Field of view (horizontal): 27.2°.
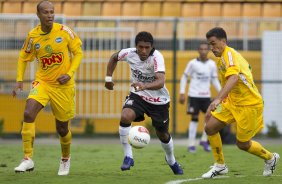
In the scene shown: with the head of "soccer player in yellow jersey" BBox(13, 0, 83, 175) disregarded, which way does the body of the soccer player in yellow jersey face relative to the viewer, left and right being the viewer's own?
facing the viewer

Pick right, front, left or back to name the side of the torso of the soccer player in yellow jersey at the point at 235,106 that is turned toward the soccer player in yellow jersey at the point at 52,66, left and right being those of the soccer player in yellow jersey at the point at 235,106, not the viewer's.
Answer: front

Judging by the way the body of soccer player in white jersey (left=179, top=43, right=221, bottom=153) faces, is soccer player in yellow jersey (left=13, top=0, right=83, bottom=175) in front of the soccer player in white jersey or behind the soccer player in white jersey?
in front

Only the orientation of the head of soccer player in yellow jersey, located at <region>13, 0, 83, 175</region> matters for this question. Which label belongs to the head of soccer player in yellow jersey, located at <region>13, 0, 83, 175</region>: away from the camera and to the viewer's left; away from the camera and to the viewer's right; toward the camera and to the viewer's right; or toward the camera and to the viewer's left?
toward the camera and to the viewer's right

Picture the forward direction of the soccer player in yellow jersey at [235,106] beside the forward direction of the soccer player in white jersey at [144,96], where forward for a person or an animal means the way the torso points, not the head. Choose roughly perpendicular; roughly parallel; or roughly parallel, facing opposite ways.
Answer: roughly perpendicular

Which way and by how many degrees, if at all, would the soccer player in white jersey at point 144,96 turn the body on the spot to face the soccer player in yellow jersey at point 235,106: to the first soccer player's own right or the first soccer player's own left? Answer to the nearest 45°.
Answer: approximately 90° to the first soccer player's own left

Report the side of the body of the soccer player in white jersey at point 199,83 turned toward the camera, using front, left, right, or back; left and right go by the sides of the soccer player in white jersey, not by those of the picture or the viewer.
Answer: front

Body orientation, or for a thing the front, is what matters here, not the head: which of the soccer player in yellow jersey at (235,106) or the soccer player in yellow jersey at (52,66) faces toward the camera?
the soccer player in yellow jersey at (52,66)

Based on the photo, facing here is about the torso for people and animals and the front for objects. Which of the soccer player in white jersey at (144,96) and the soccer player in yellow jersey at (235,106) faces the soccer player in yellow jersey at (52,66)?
the soccer player in yellow jersey at (235,106)

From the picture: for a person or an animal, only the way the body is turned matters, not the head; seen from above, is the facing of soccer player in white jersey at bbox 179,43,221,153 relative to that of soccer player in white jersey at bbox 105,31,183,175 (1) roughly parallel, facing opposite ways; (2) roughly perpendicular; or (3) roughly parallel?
roughly parallel

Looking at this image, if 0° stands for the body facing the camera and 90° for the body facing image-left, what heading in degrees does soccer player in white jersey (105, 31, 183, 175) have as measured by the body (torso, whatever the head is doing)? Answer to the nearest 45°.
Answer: approximately 0°

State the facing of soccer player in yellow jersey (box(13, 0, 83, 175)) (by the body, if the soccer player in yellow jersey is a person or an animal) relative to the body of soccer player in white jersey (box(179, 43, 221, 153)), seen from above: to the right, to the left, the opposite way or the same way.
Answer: the same way

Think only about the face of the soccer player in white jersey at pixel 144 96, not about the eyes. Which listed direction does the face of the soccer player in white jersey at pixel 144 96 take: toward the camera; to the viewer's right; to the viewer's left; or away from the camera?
toward the camera

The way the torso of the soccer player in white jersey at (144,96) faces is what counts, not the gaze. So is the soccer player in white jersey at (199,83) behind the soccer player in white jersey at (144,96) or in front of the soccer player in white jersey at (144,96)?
behind

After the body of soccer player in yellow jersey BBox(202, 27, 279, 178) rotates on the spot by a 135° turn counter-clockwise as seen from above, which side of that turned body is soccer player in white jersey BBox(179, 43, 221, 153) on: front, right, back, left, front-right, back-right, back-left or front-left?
back-left

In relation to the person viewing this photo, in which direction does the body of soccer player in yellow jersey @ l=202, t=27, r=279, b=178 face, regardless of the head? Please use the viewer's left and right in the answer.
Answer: facing to the left of the viewer

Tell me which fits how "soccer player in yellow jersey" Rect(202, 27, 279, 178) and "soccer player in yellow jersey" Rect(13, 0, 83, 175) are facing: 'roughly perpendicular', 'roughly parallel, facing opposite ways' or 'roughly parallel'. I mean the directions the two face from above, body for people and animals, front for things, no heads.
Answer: roughly perpendicular

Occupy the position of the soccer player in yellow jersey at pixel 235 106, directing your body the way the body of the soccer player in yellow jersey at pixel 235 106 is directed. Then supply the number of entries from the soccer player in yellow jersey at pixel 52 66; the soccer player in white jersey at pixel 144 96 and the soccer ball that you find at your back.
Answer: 0

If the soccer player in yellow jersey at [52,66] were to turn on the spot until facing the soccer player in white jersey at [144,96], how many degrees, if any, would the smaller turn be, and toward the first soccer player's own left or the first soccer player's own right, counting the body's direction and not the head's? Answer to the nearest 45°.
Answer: approximately 90° to the first soccer player's own left

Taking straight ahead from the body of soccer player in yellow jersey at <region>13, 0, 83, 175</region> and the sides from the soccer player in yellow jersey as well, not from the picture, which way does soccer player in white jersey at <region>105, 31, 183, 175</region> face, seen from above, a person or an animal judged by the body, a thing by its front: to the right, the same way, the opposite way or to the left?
the same way
